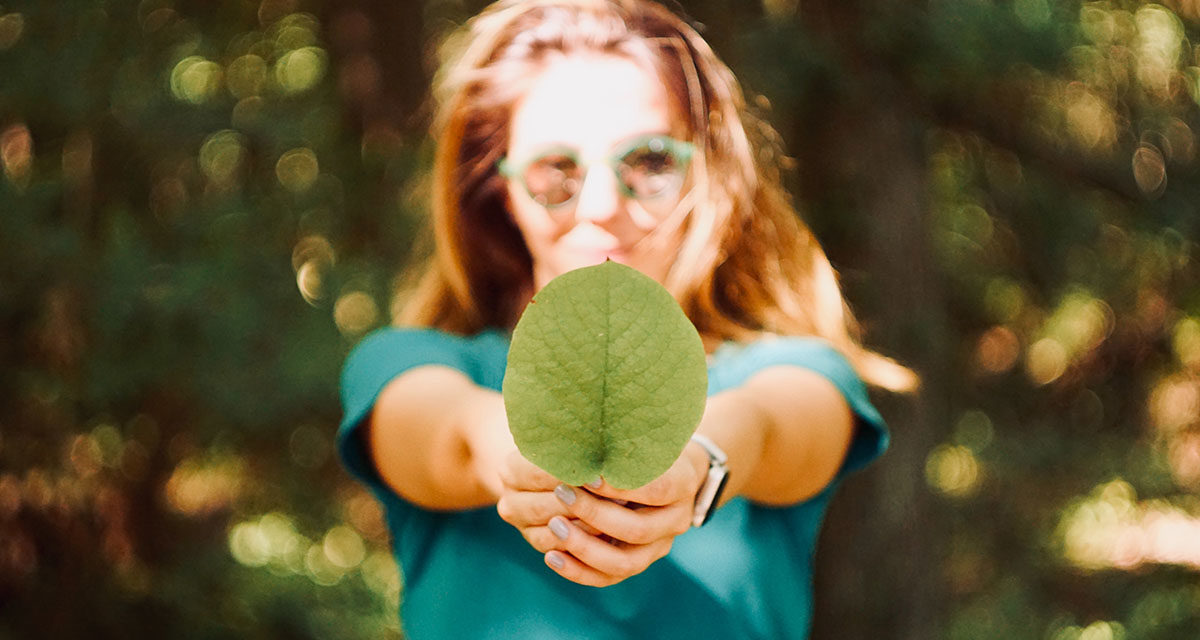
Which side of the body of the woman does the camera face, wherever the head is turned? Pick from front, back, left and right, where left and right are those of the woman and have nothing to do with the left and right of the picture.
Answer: front
